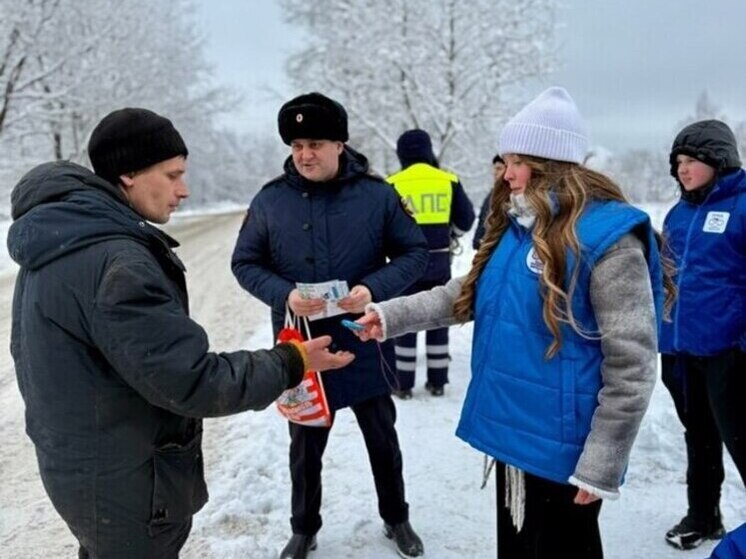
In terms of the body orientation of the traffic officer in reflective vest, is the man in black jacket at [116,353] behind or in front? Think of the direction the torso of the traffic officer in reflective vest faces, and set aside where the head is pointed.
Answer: behind

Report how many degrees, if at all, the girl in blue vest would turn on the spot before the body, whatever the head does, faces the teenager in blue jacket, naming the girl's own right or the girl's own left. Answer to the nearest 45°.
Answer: approximately 180°

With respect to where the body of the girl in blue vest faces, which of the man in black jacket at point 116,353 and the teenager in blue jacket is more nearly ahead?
the man in black jacket

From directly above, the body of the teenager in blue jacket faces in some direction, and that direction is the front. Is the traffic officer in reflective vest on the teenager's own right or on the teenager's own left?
on the teenager's own right

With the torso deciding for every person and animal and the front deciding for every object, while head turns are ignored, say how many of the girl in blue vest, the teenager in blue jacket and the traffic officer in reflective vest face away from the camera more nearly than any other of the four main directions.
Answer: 1

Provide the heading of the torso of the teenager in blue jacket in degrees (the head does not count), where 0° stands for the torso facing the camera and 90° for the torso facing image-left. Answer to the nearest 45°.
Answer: approximately 45°

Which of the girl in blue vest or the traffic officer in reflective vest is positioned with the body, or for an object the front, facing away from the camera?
the traffic officer in reflective vest

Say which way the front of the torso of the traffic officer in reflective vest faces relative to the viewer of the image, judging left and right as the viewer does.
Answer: facing away from the viewer

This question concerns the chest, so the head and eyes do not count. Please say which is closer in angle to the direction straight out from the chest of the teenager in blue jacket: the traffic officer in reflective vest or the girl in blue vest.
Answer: the girl in blue vest

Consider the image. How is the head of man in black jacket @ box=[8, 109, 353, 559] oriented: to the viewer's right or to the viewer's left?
to the viewer's right

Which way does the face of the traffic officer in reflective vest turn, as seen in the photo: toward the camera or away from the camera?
away from the camera

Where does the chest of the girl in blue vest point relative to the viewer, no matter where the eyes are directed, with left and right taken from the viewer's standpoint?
facing the viewer and to the left of the viewer

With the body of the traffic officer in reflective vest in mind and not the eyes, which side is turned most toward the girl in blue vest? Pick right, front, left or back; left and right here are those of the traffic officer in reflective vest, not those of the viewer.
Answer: back
